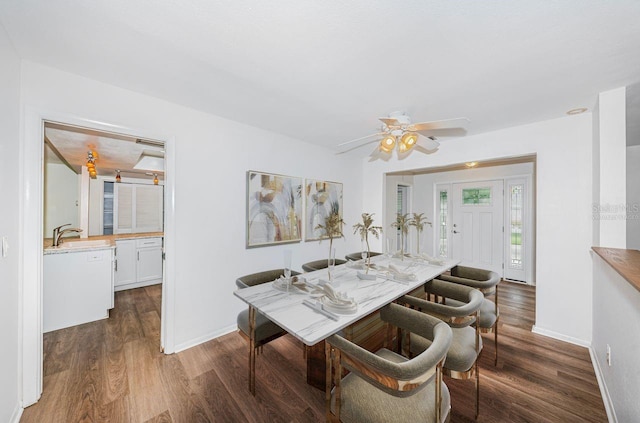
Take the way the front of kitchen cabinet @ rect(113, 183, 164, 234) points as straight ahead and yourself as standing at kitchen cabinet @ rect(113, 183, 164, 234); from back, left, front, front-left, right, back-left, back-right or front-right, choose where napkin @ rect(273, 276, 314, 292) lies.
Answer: front

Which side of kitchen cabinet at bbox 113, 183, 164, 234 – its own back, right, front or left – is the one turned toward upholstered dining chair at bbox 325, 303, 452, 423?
front

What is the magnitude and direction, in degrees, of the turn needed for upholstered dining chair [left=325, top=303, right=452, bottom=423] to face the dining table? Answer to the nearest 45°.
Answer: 0° — it already faces it

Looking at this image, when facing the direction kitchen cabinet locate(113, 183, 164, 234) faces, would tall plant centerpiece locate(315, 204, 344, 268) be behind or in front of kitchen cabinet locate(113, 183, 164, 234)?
in front

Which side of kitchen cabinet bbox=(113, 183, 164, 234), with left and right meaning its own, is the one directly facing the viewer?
front

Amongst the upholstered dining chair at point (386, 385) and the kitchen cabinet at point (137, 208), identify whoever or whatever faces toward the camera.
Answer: the kitchen cabinet

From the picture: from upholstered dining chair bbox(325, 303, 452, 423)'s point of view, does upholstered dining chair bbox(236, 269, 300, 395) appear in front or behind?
in front

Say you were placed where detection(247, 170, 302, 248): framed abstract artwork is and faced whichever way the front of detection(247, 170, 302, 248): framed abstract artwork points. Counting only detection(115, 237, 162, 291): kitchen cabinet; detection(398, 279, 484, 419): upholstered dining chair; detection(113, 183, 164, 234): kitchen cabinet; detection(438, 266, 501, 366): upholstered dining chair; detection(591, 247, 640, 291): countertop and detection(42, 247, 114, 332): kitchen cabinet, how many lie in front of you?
3

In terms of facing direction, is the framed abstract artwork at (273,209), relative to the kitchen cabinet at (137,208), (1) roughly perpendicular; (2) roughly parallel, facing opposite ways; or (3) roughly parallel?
roughly parallel

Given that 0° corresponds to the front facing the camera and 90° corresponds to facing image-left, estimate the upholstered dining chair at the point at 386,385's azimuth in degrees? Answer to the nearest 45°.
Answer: approximately 135°

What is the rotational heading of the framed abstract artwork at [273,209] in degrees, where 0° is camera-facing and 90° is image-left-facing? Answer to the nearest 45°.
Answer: approximately 315°

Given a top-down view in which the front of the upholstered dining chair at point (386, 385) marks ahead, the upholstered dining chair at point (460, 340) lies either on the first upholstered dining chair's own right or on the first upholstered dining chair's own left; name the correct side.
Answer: on the first upholstered dining chair's own right

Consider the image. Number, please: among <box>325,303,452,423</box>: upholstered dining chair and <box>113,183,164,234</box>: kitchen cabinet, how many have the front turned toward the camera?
1

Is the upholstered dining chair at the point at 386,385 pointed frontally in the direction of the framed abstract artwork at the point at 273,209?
yes

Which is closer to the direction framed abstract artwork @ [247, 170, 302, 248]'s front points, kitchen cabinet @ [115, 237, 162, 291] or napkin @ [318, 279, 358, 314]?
the napkin

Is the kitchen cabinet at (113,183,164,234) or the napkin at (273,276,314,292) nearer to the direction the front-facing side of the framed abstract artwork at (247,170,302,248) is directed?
the napkin

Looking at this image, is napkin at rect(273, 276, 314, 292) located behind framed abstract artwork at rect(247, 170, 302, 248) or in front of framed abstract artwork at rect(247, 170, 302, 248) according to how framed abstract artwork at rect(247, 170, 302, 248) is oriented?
in front

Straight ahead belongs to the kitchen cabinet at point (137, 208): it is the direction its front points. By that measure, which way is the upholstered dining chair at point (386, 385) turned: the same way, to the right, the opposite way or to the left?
the opposite way
